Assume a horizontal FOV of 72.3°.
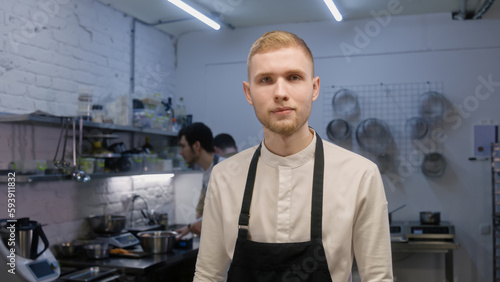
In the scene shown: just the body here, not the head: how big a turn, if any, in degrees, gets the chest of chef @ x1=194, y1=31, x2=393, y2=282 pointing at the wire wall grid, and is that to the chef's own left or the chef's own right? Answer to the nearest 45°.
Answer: approximately 180°

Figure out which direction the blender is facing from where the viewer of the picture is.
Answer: facing the viewer and to the right of the viewer

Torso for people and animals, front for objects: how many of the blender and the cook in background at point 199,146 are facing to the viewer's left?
1

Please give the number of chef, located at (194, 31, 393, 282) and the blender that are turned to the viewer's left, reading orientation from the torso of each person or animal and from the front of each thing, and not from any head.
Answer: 0

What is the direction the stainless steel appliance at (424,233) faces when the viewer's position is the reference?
facing the viewer

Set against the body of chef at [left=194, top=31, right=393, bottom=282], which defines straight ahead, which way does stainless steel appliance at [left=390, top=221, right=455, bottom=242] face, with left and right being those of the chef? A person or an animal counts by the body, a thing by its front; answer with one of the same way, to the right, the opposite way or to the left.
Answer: the same way

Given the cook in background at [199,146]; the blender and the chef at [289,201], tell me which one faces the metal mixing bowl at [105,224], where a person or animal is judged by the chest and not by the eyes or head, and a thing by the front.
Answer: the cook in background

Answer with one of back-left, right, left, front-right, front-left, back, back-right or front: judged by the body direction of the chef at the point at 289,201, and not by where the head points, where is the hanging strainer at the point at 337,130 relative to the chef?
back

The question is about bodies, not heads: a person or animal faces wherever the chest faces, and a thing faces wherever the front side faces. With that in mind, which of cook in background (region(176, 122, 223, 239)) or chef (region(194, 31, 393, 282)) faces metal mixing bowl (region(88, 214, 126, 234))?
the cook in background

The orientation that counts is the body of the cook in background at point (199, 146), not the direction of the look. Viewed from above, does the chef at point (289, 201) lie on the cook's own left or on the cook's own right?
on the cook's own left

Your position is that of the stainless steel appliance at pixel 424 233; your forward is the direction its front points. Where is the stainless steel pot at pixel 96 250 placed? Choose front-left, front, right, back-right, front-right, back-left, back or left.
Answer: front-right

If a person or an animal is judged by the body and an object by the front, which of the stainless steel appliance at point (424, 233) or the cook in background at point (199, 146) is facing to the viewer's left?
the cook in background

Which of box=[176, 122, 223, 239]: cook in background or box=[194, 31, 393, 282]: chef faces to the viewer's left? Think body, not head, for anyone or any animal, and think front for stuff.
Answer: the cook in background

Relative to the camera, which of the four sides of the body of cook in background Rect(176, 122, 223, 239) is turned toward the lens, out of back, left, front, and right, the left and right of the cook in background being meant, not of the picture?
left

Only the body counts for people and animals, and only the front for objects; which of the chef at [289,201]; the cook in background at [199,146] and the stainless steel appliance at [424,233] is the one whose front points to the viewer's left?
the cook in background

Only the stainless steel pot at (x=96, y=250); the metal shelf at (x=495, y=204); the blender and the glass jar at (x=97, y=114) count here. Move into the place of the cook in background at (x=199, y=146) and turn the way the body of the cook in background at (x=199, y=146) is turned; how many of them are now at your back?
1

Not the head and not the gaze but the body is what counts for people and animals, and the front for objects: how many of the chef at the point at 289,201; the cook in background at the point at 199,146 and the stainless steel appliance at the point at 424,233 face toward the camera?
2

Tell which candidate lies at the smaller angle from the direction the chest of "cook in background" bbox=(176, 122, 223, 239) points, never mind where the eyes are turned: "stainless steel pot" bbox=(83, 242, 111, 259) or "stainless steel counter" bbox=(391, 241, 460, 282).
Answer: the stainless steel pot
